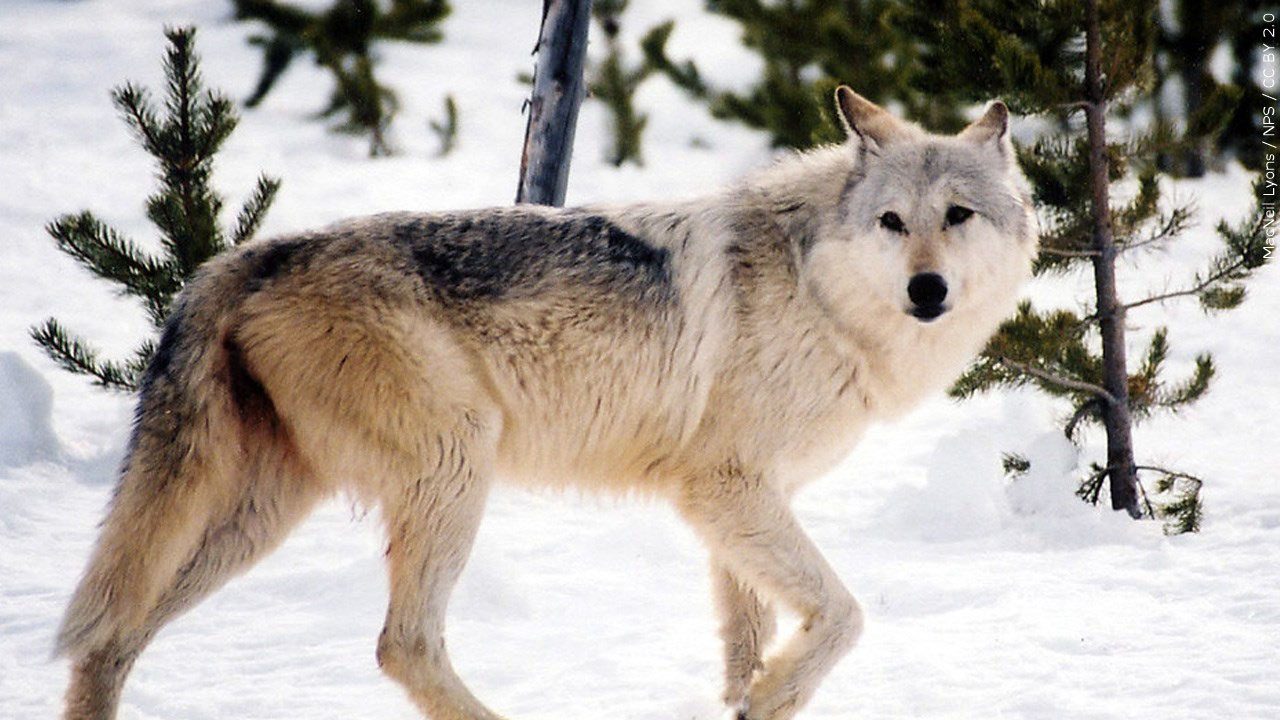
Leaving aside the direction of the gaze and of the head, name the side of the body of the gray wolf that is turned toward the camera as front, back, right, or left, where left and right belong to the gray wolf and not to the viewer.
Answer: right

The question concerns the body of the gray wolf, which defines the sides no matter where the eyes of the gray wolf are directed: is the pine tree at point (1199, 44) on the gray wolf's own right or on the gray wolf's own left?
on the gray wolf's own left

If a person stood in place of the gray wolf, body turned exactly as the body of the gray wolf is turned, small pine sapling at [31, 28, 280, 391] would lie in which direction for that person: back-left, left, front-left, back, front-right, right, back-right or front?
back-left

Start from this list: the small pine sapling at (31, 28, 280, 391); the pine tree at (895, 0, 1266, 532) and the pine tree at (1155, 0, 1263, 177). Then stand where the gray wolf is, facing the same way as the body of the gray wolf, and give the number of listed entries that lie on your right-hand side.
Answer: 0

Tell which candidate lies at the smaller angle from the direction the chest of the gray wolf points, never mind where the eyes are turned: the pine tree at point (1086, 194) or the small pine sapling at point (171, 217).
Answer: the pine tree

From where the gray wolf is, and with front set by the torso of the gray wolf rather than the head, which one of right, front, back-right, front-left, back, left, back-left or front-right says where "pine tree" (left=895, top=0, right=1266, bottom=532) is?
front-left
